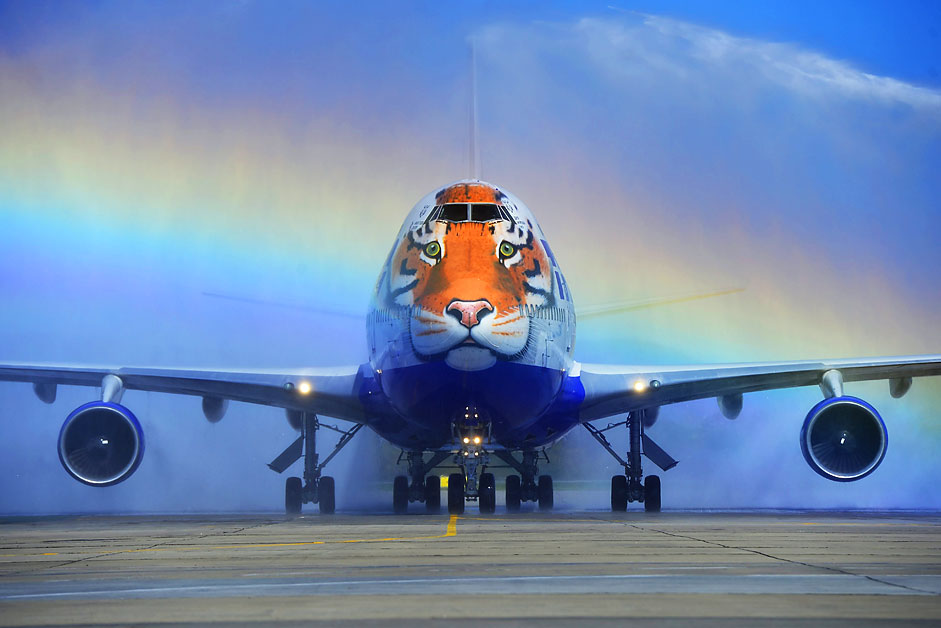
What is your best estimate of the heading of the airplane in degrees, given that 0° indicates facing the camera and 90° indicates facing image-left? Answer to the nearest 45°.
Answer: approximately 0°
